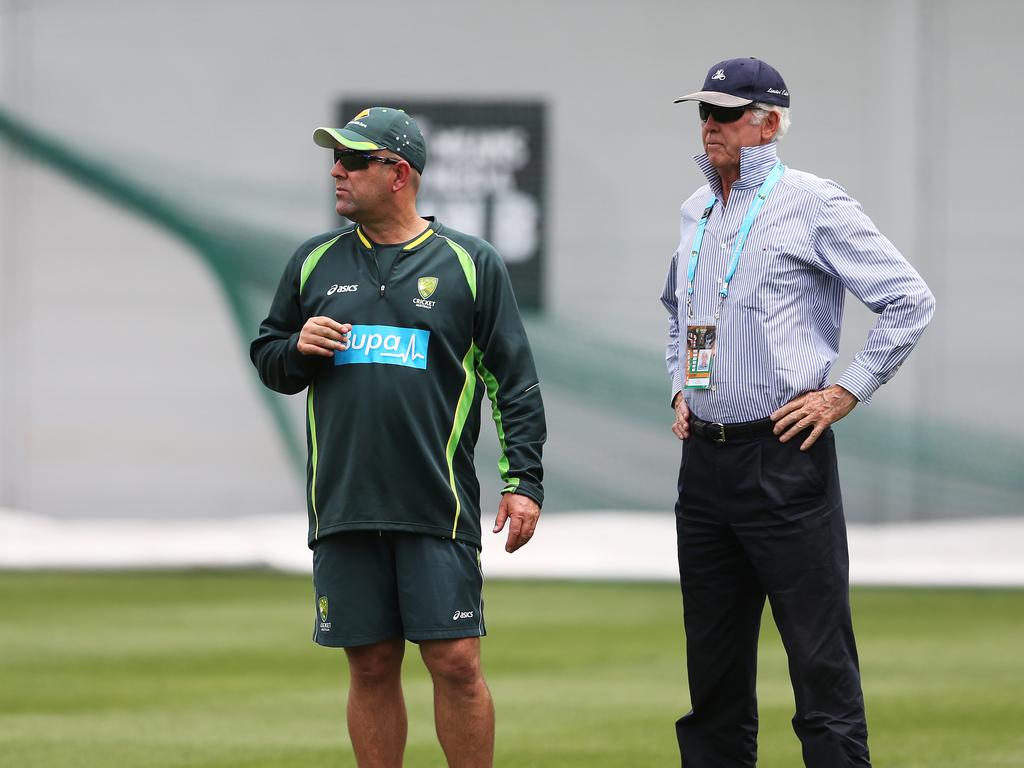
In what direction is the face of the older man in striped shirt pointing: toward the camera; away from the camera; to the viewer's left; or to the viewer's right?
to the viewer's left

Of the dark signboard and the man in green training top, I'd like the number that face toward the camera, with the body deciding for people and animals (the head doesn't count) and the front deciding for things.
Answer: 2

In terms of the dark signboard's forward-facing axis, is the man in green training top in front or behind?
in front

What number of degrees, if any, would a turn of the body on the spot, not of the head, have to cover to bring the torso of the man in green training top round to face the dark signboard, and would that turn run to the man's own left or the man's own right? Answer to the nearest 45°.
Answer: approximately 180°

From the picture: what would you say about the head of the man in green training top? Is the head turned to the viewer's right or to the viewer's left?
to the viewer's left

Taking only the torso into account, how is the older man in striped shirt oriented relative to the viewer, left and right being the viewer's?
facing the viewer and to the left of the viewer

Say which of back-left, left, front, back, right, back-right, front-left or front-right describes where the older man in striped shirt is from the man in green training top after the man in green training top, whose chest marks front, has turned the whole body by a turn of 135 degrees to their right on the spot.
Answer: back-right

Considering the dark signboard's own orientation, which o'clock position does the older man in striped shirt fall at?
The older man in striped shirt is roughly at 12 o'clock from the dark signboard.
